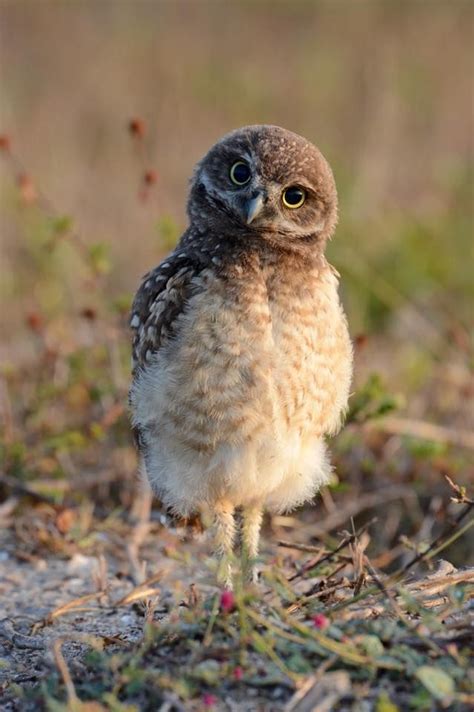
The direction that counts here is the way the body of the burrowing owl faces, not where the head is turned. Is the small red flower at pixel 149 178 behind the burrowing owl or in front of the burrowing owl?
behind

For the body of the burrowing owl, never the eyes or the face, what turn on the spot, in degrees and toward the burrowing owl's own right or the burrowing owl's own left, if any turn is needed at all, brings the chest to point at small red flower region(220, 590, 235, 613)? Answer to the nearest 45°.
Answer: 0° — it already faces it

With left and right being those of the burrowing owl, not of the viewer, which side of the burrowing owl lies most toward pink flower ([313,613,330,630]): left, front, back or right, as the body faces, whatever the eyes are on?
front

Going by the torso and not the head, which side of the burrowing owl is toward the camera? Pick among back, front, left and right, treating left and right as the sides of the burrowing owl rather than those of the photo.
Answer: front

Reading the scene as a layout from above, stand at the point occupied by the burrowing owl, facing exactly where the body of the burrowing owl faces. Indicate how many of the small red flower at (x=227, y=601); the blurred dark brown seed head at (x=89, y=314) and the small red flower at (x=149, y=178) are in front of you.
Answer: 1

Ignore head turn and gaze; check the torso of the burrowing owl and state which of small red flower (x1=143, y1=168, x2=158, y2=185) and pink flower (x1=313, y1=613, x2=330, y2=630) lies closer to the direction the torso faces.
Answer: the pink flower

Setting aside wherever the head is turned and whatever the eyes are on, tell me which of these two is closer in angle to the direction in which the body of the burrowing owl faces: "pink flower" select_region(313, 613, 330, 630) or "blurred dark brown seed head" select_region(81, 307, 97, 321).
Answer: the pink flower

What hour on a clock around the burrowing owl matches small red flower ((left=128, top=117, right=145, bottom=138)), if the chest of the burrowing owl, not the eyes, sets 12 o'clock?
The small red flower is roughly at 5 o'clock from the burrowing owl.

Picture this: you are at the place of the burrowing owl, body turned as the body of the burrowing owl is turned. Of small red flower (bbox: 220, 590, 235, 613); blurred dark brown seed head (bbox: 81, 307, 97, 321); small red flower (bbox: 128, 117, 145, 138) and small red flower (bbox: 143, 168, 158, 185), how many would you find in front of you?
1

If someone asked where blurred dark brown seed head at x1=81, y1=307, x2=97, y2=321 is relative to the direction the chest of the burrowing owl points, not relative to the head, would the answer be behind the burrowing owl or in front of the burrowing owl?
behind
